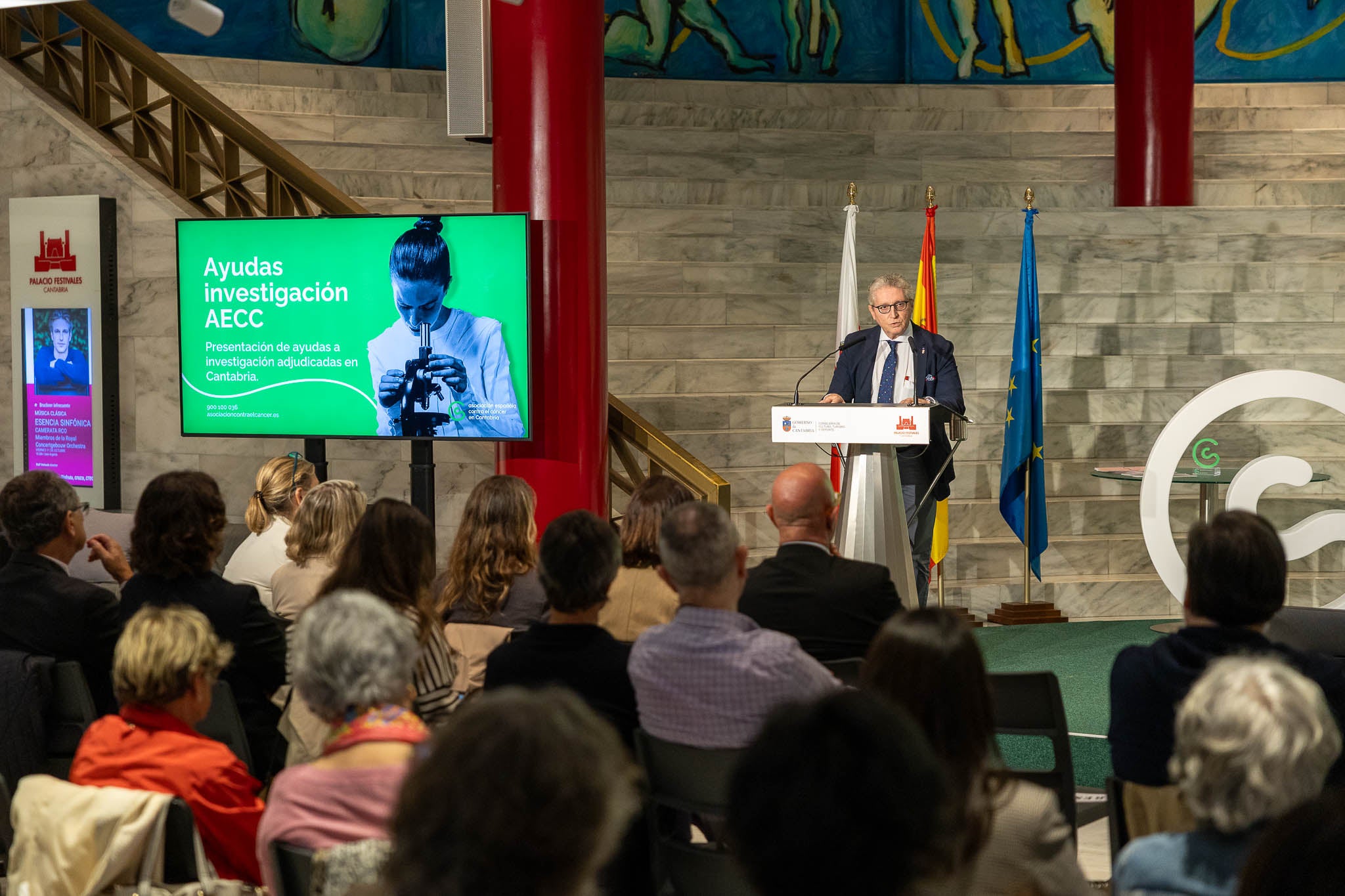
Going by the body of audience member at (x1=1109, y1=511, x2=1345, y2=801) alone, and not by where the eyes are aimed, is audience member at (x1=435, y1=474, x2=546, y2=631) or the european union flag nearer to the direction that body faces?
the european union flag

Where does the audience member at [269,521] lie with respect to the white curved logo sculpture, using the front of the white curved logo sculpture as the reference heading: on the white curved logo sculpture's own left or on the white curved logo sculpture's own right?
on the white curved logo sculpture's own right

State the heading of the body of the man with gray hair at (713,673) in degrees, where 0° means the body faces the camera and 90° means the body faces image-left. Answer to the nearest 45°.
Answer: approximately 180°

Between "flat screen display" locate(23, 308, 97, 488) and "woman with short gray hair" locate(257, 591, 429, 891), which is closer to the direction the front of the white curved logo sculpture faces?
the woman with short gray hair

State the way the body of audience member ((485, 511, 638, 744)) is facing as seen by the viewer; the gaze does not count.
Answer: away from the camera

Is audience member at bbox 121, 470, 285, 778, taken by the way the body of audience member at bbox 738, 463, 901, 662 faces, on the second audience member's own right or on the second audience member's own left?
on the second audience member's own left

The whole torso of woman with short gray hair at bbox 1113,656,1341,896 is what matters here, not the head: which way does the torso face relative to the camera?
away from the camera

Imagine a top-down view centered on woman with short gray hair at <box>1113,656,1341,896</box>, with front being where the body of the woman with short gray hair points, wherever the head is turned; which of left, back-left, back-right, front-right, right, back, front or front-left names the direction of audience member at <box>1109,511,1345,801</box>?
front

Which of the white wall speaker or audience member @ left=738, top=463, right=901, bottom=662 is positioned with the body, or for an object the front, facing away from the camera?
the audience member

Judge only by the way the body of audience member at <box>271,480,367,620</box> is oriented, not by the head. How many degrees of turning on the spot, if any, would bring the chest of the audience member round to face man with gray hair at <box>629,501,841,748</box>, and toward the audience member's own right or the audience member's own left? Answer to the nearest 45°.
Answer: approximately 90° to the audience member's own right

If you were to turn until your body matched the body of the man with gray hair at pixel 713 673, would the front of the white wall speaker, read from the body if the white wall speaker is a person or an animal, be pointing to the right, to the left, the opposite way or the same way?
the opposite way

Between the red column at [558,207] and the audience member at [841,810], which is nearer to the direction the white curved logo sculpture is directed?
the audience member

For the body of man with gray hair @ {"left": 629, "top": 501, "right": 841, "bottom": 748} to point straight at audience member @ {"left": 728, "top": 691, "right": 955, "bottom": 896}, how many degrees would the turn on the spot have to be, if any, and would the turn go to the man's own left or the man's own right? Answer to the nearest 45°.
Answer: approximately 180°

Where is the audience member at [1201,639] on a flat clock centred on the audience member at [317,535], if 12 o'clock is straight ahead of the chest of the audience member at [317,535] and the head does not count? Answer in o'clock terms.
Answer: the audience member at [1201,639] is roughly at 3 o'clock from the audience member at [317,535].

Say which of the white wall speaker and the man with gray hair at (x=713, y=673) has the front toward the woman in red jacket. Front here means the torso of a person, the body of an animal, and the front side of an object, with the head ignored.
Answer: the white wall speaker

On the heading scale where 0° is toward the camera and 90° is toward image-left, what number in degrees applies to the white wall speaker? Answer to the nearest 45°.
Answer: approximately 0°

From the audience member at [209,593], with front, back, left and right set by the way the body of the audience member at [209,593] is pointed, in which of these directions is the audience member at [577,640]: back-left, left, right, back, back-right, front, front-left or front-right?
right

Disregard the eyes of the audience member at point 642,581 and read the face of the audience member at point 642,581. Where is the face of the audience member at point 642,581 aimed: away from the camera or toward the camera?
away from the camera

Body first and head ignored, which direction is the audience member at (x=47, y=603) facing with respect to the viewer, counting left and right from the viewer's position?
facing away from the viewer and to the right of the viewer

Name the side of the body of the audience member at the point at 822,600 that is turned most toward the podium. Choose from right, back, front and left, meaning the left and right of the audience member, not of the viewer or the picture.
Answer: front

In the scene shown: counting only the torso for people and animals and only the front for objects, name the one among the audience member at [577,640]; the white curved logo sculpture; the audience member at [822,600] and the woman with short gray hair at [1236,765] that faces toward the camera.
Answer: the white curved logo sculpture
